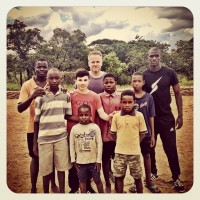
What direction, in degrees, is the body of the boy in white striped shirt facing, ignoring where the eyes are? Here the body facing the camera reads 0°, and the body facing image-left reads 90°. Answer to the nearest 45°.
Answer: approximately 0°

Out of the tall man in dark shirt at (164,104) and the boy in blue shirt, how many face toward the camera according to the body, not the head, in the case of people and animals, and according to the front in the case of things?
2

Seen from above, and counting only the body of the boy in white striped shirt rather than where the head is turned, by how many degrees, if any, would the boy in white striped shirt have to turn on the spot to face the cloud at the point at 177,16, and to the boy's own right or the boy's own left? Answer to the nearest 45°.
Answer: approximately 90° to the boy's own left

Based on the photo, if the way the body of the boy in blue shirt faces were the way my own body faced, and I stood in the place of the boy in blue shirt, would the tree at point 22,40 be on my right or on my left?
on my right

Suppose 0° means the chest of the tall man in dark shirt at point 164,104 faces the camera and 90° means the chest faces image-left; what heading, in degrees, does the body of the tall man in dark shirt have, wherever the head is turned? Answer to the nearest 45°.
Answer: approximately 0°
